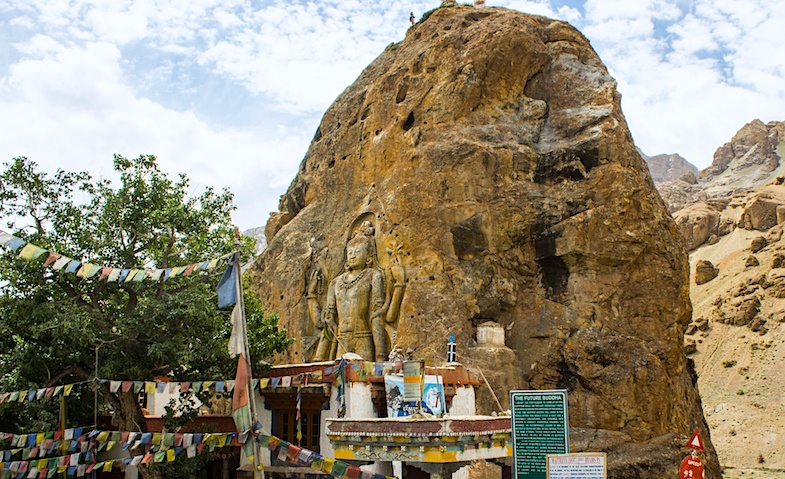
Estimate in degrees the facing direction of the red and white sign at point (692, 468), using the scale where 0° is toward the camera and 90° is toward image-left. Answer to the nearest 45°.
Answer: approximately 0°

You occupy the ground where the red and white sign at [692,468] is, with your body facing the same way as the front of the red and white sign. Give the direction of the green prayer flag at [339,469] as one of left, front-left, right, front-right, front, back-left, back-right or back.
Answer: right

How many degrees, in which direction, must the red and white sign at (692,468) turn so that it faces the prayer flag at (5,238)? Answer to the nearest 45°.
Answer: approximately 90° to its right

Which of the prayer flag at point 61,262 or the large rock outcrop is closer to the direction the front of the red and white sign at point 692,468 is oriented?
the prayer flag

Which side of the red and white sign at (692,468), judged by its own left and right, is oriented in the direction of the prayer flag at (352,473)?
right

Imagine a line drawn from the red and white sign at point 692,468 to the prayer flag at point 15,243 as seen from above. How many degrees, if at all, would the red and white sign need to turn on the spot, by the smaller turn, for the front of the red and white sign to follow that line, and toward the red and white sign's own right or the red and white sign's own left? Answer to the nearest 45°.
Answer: approximately 90° to the red and white sign's own right

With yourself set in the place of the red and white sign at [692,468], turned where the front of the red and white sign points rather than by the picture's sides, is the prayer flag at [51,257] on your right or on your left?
on your right

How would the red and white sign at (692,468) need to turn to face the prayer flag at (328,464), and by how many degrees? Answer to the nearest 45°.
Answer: approximately 90° to its right

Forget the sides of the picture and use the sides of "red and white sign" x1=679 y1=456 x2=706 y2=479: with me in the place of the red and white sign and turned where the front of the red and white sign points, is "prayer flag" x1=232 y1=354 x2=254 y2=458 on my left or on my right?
on my right

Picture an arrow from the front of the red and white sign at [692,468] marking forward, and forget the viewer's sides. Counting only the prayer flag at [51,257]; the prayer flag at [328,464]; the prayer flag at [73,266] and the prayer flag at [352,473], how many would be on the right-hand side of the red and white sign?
4

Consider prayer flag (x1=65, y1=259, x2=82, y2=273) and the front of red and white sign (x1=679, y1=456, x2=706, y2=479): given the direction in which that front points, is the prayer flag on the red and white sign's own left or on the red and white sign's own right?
on the red and white sign's own right
